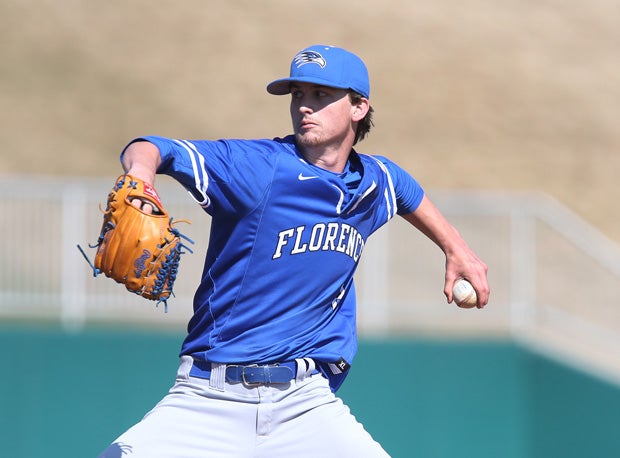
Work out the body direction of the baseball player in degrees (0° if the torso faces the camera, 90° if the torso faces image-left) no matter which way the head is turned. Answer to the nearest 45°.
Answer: approximately 0°

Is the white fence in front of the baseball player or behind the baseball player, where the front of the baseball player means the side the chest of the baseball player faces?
behind
